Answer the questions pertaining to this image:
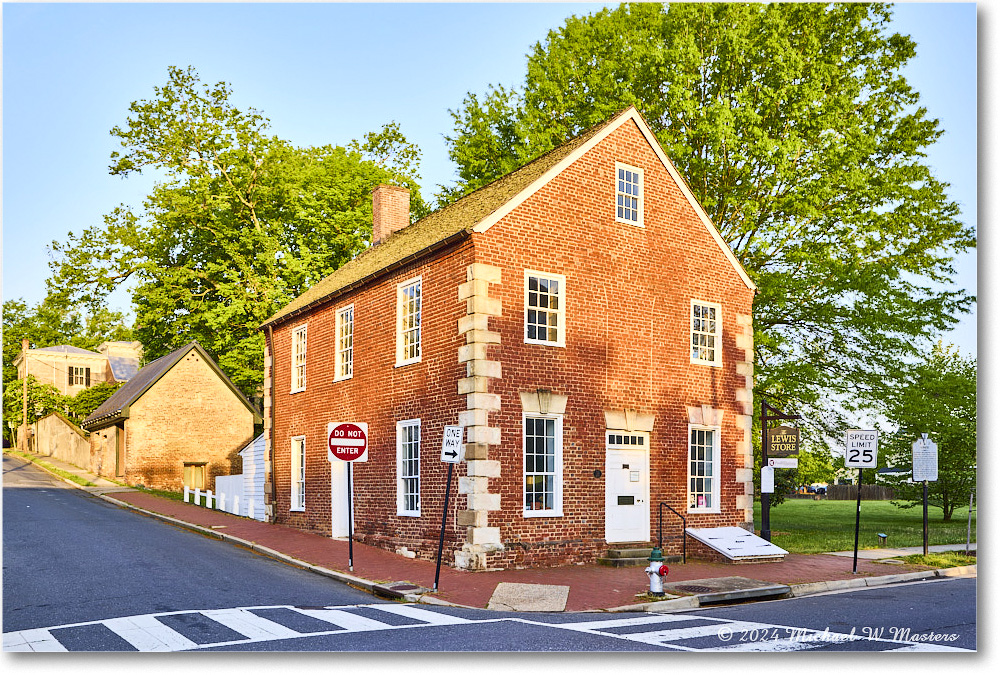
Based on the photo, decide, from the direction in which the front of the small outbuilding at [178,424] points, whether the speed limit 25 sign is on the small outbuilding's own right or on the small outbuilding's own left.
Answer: on the small outbuilding's own left

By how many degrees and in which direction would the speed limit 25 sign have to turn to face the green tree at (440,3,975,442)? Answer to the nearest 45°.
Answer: approximately 180°

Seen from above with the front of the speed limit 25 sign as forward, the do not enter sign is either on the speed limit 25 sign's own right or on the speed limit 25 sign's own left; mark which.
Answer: on the speed limit 25 sign's own right

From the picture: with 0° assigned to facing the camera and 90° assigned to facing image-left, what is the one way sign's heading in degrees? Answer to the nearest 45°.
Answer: approximately 0°

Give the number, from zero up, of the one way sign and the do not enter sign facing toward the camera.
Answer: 2

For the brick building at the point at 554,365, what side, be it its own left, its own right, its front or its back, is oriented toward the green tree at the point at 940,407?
left

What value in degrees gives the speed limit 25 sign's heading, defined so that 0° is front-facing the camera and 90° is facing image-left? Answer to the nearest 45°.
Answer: approximately 0°

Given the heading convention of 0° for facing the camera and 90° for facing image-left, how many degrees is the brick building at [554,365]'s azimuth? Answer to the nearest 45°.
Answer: approximately 315°

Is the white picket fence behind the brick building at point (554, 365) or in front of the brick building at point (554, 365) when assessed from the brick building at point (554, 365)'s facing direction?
behind
